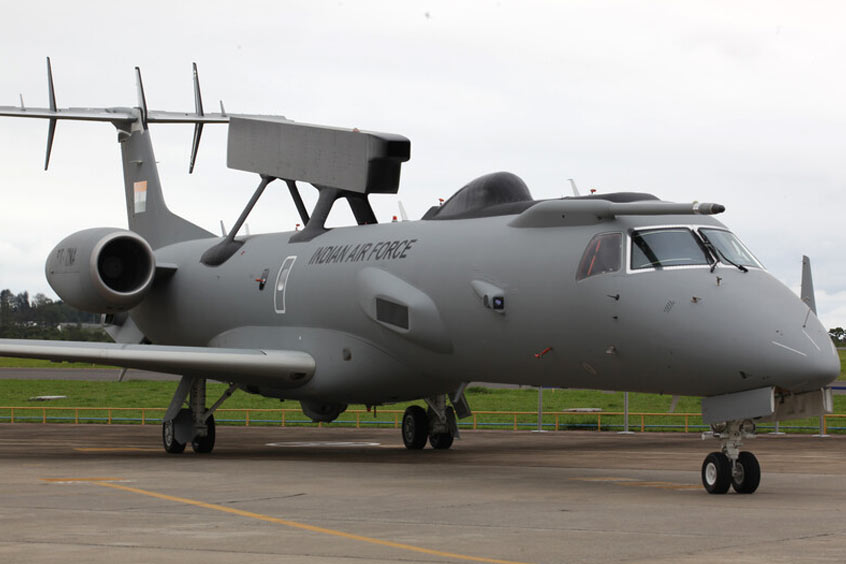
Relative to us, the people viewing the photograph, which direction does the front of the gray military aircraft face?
facing the viewer and to the right of the viewer

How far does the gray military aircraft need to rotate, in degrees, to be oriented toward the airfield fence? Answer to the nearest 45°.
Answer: approximately 135° to its left
